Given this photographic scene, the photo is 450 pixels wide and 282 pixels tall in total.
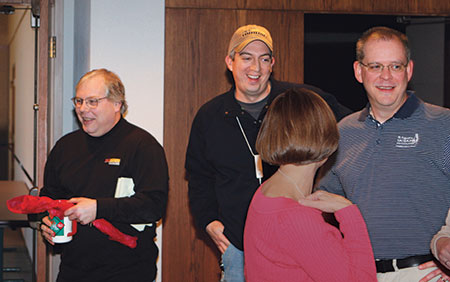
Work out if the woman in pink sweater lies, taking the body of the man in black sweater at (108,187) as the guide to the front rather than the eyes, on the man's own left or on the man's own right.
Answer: on the man's own left

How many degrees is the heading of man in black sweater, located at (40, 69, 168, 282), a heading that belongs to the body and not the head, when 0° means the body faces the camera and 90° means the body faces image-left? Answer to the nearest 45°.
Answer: approximately 45°

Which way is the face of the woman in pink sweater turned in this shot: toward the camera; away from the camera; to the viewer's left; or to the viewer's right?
away from the camera

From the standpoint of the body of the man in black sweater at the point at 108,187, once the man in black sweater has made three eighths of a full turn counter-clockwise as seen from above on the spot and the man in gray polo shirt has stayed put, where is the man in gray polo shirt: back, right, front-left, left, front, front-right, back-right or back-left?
front-right
